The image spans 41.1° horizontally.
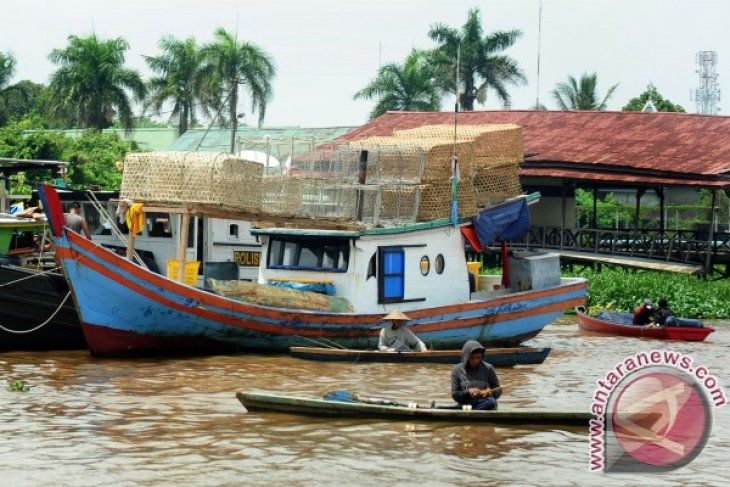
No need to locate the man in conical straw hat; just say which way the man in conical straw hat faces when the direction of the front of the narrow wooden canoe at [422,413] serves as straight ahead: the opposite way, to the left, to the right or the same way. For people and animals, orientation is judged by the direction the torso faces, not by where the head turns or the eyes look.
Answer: to the left

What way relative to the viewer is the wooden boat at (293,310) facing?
to the viewer's left

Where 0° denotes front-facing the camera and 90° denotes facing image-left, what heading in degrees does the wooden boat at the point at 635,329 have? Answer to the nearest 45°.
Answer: approximately 90°

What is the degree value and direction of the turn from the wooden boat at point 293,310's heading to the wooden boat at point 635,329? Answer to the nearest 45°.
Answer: approximately 135° to its right

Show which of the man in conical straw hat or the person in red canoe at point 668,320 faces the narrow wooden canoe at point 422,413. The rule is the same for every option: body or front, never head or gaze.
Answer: the man in conical straw hat

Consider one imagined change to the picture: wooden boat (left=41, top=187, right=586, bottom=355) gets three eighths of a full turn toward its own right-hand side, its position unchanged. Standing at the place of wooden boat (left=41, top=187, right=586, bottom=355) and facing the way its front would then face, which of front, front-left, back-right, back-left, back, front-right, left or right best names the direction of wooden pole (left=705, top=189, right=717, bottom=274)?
front

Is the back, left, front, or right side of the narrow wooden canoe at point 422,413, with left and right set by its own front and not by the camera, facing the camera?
left

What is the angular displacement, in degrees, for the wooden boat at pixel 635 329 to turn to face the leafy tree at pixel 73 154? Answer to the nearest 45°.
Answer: approximately 45° to its right

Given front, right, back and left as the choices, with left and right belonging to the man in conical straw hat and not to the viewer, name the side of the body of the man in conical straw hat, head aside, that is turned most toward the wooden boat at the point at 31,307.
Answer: right
